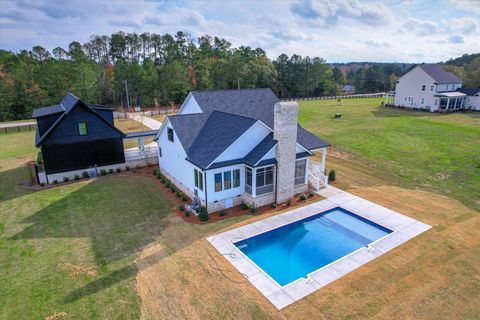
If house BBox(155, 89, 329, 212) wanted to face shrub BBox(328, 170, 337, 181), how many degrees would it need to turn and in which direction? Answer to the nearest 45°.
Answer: approximately 90° to its right

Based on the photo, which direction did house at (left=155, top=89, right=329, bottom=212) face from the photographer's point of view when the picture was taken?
facing away from the viewer and to the left of the viewer

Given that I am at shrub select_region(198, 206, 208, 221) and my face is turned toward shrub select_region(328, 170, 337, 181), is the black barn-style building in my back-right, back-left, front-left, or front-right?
back-left

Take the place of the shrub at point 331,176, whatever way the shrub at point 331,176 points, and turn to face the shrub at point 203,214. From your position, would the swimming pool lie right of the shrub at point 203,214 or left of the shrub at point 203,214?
left

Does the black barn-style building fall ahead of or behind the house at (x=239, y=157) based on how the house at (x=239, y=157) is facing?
ahead

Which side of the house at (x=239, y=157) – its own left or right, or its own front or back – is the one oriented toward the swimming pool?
back
